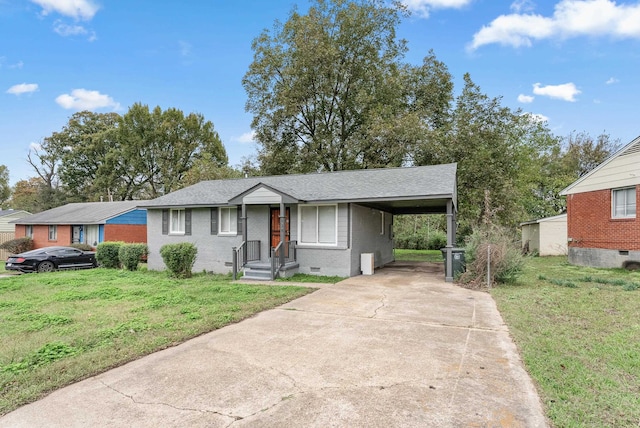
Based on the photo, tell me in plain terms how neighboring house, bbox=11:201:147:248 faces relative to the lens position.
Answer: facing the viewer and to the left of the viewer

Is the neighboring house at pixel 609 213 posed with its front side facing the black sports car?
no

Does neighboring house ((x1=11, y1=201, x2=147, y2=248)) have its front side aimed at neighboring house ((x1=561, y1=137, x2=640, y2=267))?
no

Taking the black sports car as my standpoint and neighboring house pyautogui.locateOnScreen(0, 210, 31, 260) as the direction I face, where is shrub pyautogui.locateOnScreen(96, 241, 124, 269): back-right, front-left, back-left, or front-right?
back-right

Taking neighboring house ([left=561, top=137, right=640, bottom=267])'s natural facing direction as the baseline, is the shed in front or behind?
behind

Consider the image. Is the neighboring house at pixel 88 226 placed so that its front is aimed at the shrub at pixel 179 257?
no

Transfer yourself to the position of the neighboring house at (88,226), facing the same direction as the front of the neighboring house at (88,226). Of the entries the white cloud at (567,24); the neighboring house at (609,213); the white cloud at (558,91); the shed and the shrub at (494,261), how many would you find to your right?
0

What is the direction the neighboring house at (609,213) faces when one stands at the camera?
facing the viewer and to the right of the viewer

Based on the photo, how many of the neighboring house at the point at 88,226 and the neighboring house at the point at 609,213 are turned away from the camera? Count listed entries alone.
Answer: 0

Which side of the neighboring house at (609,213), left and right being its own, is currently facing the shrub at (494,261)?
right

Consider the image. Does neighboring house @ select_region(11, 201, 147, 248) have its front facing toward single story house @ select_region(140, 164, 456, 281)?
no
